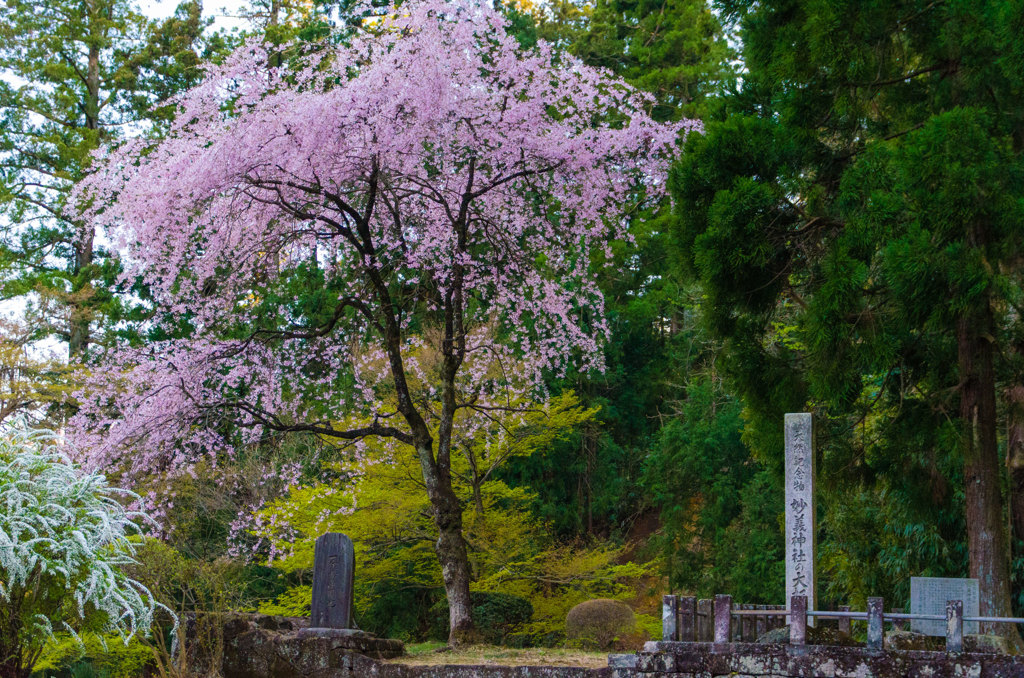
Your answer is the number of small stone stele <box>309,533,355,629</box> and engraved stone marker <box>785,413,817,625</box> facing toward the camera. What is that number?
2

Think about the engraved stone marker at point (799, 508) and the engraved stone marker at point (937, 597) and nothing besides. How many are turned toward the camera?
2

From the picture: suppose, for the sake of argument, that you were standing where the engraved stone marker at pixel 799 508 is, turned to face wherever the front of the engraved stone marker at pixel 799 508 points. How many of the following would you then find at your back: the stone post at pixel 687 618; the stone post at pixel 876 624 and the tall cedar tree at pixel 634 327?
1

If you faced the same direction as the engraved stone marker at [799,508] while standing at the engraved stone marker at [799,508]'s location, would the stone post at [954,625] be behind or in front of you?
in front

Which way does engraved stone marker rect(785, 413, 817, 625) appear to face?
toward the camera

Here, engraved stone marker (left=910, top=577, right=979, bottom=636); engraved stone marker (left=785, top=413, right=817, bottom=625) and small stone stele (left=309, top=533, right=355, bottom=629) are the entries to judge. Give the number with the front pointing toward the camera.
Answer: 3

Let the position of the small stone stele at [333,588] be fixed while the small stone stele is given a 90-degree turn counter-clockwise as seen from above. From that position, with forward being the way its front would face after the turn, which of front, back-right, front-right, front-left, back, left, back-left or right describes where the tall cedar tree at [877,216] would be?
front

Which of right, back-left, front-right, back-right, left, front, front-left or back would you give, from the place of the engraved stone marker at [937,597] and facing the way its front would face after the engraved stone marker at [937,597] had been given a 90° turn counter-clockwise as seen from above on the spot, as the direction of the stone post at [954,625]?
right

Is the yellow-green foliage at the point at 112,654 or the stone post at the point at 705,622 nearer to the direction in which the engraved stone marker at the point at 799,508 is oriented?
the stone post

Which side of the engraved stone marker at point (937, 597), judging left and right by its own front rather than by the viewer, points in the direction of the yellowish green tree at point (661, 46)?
back

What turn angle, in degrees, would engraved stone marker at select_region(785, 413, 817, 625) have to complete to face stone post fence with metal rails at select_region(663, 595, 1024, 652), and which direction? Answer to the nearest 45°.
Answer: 0° — it already faces it

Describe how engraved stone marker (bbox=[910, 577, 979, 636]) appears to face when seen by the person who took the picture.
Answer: facing the viewer
